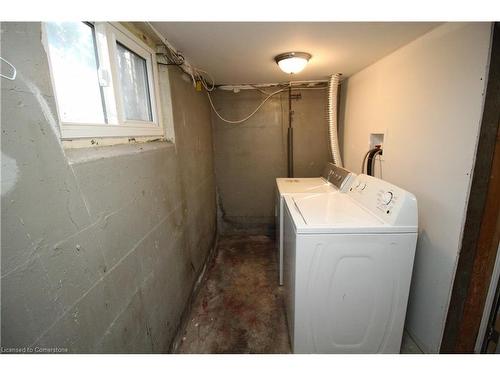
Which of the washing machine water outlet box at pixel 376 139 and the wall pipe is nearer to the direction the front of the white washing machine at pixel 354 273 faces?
the wall pipe

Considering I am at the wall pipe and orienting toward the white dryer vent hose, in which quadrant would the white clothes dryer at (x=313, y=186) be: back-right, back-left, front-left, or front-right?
front-right

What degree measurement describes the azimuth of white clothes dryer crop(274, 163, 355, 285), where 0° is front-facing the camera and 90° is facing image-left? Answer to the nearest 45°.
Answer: approximately 90°

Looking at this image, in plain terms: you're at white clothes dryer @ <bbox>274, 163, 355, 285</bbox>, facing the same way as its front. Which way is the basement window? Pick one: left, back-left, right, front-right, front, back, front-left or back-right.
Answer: front-left

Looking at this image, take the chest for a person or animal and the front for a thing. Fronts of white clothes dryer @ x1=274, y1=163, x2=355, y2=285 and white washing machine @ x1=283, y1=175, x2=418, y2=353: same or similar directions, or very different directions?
same or similar directions

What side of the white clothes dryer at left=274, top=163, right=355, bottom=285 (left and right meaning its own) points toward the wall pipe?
right

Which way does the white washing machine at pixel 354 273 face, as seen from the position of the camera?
facing to the left of the viewer

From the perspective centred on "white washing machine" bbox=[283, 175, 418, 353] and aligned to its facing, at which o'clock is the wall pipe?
The wall pipe is roughly at 2 o'clock from the white washing machine.
